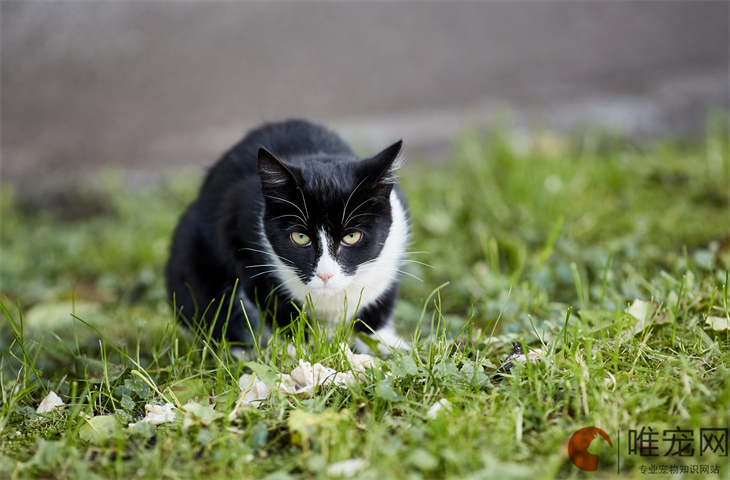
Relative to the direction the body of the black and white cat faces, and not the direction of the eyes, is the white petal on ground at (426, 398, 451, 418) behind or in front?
in front

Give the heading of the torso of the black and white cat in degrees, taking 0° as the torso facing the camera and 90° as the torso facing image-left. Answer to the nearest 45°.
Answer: approximately 315°

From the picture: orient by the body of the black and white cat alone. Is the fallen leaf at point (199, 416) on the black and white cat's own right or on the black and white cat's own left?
on the black and white cat's own right

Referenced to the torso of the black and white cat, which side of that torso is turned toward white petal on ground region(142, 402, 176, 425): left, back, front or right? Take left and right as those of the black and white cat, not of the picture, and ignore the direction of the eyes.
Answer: right

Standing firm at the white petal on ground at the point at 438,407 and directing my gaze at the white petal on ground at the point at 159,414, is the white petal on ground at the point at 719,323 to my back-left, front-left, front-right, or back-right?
back-right

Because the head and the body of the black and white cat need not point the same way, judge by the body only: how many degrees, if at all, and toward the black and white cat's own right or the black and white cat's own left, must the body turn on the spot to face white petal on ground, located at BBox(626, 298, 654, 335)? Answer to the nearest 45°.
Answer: approximately 45° to the black and white cat's own left

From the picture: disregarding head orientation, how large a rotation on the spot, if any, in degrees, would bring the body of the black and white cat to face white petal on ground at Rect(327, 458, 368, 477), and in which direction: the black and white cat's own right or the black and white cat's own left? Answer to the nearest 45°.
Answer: approximately 45° to the black and white cat's own right
